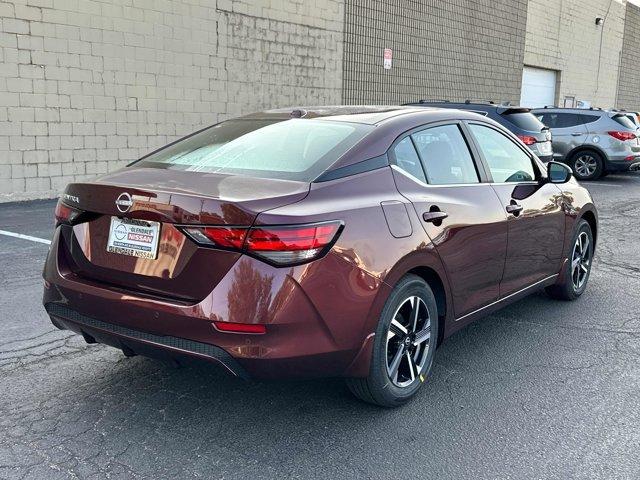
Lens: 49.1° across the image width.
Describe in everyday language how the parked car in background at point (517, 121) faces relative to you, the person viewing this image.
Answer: facing away from the viewer and to the left of the viewer

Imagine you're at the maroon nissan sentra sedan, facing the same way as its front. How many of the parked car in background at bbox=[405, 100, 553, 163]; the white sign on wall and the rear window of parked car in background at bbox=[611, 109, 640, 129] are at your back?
0

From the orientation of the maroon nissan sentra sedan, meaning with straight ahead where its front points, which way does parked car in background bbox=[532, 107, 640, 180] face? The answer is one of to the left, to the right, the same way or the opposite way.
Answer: to the left

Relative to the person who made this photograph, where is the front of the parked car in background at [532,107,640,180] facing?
facing away from the viewer and to the left of the viewer

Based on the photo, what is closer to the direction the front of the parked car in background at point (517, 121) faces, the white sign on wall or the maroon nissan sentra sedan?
the white sign on wall

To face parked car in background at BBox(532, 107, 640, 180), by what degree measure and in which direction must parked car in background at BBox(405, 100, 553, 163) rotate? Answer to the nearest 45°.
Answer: approximately 90° to its right

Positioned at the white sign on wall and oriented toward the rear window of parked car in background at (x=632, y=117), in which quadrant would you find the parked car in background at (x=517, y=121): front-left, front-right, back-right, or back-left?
front-right

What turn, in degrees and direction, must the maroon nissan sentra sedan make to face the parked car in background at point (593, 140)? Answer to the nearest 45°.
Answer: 0° — it already faces it

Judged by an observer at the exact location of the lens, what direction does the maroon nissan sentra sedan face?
facing away from the viewer and to the right of the viewer

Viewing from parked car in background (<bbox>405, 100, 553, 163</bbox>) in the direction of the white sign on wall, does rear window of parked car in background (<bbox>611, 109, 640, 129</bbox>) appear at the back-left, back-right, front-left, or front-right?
front-right

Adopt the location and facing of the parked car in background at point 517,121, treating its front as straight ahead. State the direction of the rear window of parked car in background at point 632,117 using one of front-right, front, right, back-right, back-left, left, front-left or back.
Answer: right

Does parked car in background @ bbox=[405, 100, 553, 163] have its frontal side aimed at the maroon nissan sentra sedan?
no

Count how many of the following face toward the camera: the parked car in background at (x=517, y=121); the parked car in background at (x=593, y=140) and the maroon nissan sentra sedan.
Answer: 0

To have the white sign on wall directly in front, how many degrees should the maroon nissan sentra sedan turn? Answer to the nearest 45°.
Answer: approximately 45° to its left

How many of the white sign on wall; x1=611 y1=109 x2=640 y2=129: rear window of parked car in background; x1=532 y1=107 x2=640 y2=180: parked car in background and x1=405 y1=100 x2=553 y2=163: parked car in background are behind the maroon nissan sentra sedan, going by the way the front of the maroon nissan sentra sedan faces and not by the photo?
0

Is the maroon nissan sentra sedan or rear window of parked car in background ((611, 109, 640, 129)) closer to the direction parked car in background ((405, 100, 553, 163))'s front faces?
the rear window of parked car in background

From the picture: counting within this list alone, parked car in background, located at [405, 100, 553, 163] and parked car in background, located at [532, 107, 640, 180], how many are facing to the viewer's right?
0
